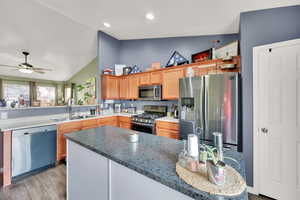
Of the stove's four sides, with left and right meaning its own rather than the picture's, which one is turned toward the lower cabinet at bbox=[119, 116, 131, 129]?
right

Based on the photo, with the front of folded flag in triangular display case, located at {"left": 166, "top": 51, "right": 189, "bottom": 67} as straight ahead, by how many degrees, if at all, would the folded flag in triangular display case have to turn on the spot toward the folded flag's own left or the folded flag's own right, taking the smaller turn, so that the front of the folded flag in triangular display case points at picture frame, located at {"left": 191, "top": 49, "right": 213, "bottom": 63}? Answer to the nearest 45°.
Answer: approximately 90° to the folded flag's own left

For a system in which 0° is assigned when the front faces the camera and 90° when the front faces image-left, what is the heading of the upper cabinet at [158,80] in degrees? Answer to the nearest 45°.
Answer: approximately 45°

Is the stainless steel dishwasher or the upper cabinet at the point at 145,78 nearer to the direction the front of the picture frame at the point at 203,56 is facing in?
the stainless steel dishwasher

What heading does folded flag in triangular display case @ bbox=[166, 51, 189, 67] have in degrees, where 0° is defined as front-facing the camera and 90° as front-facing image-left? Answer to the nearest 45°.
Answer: approximately 45°

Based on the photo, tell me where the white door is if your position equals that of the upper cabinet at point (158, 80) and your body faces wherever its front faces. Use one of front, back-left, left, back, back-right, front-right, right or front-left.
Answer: left

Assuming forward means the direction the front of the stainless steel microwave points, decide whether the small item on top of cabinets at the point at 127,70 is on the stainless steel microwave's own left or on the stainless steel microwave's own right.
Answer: on the stainless steel microwave's own right

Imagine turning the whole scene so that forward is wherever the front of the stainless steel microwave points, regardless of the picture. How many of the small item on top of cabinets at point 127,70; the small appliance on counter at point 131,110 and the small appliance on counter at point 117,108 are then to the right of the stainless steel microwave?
3

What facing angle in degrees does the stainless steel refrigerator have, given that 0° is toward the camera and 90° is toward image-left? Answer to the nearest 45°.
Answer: approximately 45°

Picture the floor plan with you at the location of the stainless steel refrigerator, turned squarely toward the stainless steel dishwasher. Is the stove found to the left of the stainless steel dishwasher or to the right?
right

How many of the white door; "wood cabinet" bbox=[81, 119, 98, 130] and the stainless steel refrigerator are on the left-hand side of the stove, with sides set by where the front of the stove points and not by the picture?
2

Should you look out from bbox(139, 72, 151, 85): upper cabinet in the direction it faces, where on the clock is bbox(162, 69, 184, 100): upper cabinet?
bbox(162, 69, 184, 100): upper cabinet is roughly at 9 o'clock from bbox(139, 72, 151, 85): upper cabinet.

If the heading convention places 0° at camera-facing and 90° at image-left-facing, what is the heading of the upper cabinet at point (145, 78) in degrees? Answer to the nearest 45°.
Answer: approximately 45°
